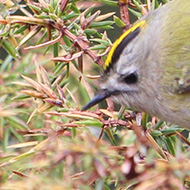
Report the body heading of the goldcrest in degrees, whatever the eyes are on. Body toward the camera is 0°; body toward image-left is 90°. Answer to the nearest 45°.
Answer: approximately 90°
